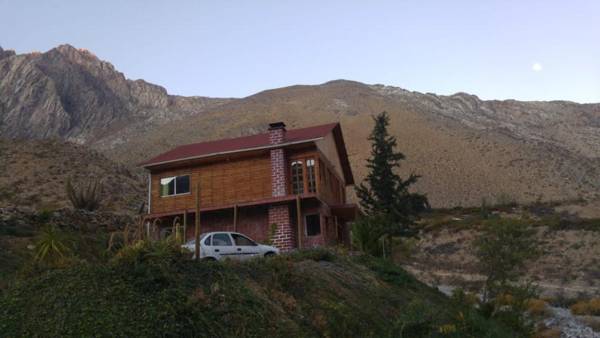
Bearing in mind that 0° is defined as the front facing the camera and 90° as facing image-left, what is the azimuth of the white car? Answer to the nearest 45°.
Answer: approximately 270°

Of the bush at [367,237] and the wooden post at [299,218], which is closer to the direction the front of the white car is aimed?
the bush

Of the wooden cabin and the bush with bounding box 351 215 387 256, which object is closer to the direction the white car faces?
the bush

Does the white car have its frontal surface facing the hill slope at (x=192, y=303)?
no

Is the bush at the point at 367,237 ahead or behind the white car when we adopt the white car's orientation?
ahead

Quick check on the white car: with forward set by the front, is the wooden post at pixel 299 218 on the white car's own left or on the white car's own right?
on the white car's own left

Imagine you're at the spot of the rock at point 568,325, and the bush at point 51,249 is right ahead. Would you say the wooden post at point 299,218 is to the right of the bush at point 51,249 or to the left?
right

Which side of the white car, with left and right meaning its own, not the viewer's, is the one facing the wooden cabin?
left
